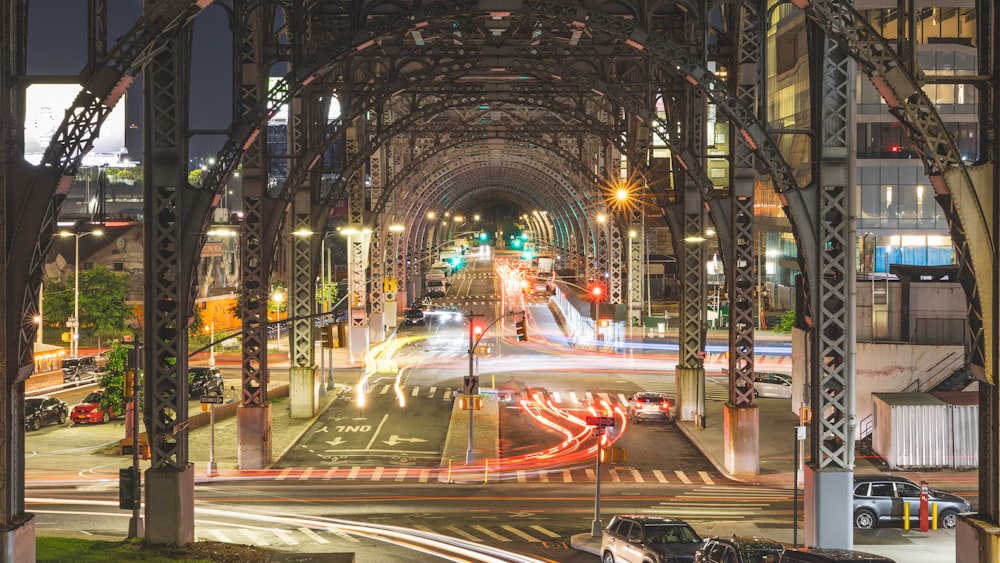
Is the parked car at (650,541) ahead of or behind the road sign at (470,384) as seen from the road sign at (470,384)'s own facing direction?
ahead

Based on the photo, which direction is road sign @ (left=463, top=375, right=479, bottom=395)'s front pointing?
toward the camera

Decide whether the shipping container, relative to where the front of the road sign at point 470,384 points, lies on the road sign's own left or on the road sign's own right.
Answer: on the road sign's own left

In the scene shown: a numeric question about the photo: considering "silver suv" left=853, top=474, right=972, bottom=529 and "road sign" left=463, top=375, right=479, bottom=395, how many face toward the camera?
1

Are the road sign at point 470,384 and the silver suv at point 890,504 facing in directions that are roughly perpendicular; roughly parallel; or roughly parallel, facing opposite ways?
roughly perpendicular
